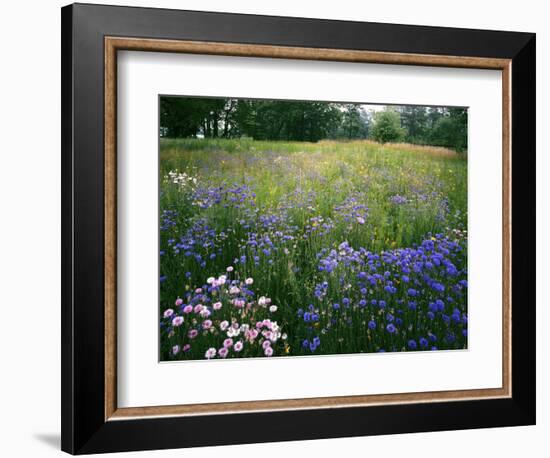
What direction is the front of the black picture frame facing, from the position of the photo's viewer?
facing the viewer and to the right of the viewer
